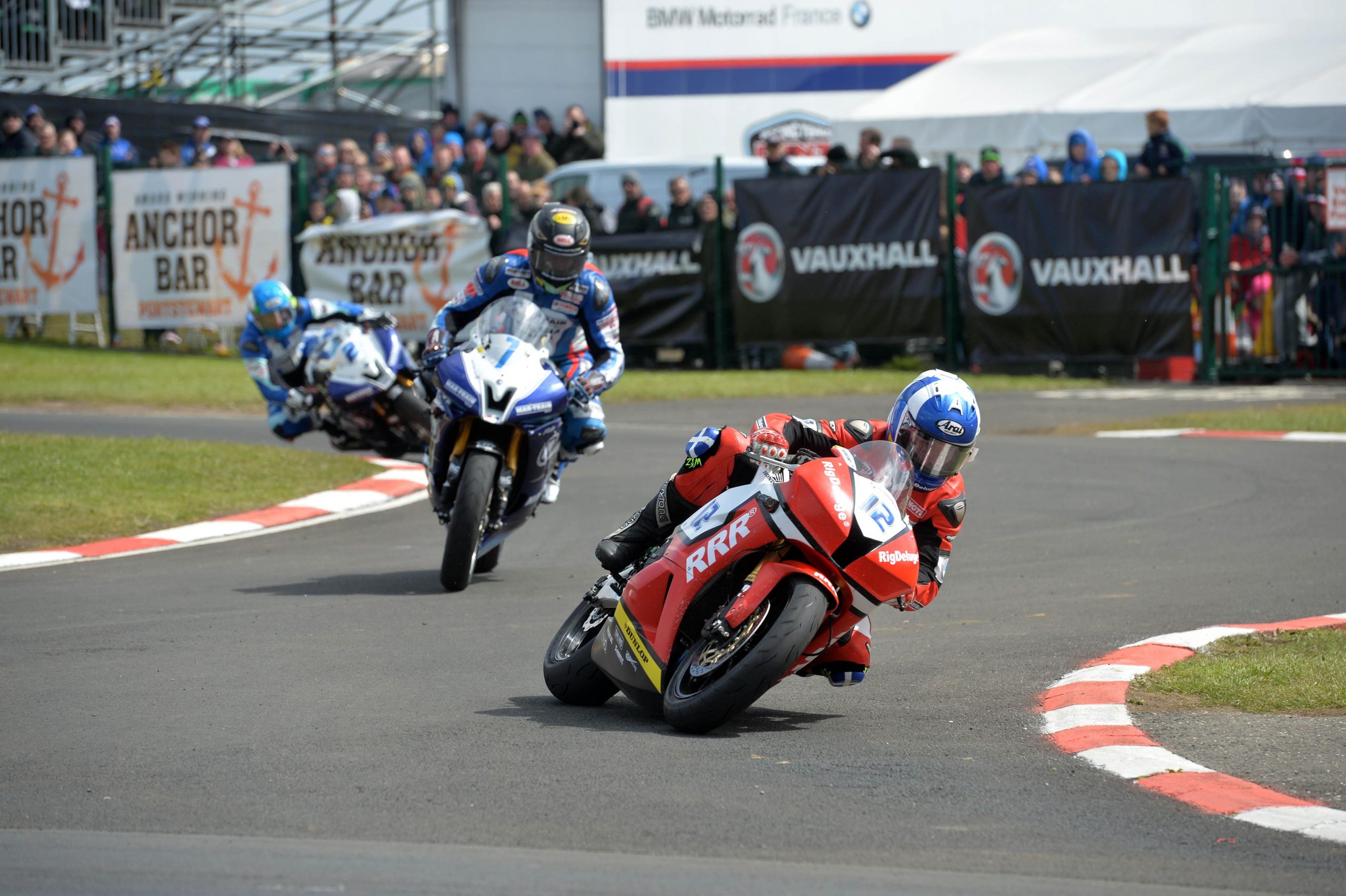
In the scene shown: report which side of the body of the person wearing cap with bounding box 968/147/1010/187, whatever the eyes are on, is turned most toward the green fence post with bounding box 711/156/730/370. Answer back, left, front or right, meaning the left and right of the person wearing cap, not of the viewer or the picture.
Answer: right

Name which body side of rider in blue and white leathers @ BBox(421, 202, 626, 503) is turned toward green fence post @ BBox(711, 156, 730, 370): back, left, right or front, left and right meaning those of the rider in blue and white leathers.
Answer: back

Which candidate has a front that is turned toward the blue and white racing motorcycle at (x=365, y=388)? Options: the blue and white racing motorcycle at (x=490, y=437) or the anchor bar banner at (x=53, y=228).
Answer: the anchor bar banner

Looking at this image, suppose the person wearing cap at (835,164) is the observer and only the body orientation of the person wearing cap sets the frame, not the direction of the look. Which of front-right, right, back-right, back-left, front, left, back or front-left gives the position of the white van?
right

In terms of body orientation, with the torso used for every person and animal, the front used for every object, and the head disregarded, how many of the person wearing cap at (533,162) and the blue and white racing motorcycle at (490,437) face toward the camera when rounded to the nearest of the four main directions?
2

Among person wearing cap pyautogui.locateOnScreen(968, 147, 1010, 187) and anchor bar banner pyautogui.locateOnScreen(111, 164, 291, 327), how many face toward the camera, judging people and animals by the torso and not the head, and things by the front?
2
